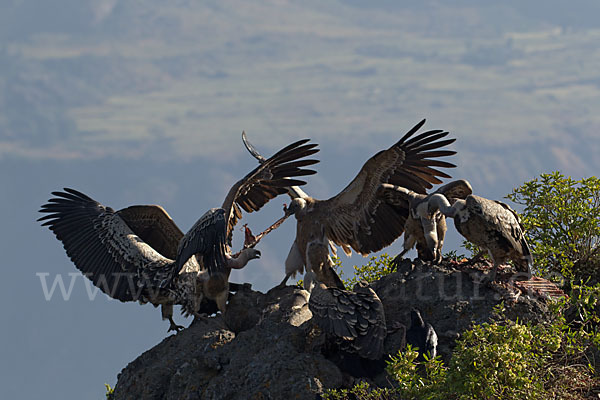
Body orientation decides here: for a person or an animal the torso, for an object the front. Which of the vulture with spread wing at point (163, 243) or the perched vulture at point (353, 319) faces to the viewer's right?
the vulture with spread wing

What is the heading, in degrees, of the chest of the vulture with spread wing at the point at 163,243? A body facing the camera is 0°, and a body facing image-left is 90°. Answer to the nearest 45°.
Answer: approximately 270°

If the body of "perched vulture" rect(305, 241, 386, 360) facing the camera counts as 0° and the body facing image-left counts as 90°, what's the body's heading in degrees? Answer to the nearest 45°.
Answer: approximately 135°

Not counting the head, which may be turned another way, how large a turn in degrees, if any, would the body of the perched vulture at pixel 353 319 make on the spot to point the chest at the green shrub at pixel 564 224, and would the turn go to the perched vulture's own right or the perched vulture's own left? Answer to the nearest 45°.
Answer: approximately 90° to the perched vulture's own right

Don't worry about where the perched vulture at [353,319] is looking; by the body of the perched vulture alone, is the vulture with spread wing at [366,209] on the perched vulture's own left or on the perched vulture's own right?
on the perched vulture's own right

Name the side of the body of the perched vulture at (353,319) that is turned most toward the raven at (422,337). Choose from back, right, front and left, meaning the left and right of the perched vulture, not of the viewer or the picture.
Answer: right

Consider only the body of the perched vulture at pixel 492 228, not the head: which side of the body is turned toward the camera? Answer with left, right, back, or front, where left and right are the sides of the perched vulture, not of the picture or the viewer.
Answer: left

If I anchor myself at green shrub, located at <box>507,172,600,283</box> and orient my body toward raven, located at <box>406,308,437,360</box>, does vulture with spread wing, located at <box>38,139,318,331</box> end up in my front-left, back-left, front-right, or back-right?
front-right

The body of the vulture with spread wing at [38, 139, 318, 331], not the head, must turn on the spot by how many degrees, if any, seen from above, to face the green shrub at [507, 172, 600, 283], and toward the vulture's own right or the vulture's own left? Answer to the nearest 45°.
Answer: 0° — it already faces it

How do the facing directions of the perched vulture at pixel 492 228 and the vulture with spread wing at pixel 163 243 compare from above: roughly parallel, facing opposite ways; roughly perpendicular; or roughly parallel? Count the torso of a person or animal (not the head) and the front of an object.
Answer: roughly parallel, facing opposite ways

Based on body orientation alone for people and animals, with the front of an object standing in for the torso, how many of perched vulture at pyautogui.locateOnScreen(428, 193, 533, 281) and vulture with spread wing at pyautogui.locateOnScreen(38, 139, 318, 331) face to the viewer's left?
1
